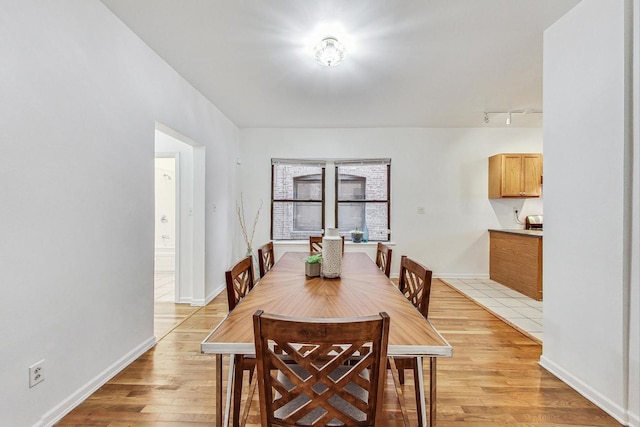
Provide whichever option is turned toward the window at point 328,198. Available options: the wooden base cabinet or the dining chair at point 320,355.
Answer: the dining chair

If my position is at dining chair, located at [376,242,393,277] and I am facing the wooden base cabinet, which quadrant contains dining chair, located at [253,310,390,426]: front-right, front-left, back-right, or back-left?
back-right

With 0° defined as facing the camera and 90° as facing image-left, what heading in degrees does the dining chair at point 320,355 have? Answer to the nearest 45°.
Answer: approximately 180°

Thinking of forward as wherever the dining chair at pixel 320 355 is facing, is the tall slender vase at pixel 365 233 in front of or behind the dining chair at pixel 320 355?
in front

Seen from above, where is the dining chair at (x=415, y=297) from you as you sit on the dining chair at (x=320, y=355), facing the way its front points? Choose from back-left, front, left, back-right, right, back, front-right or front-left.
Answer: front-right

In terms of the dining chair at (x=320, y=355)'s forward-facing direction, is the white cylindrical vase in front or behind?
in front

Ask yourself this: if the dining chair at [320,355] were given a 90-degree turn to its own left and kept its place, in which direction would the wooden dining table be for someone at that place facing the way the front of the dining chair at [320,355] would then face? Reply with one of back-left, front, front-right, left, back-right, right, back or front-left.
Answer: right

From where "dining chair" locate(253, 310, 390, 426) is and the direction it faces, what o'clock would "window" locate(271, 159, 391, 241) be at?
The window is roughly at 12 o'clock from the dining chair.

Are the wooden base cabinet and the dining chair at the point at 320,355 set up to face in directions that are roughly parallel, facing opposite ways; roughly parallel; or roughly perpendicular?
roughly perpendicular
